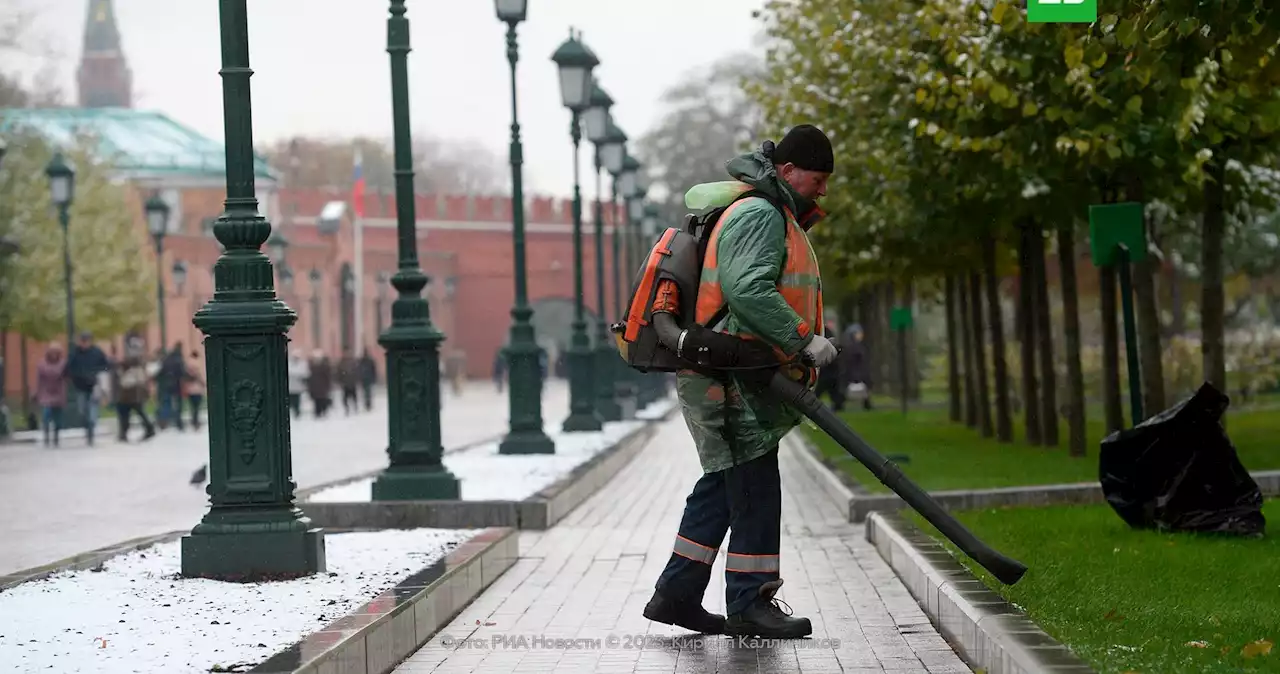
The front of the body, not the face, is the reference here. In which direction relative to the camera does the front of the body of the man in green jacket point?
to the viewer's right

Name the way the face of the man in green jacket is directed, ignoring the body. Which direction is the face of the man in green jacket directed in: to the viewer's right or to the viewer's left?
to the viewer's right

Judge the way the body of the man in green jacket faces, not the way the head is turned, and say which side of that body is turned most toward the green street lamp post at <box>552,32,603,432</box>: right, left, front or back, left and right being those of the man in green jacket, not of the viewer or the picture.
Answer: left

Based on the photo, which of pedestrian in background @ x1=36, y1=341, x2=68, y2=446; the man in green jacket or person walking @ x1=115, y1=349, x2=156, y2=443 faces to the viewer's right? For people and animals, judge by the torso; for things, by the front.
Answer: the man in green jacket
